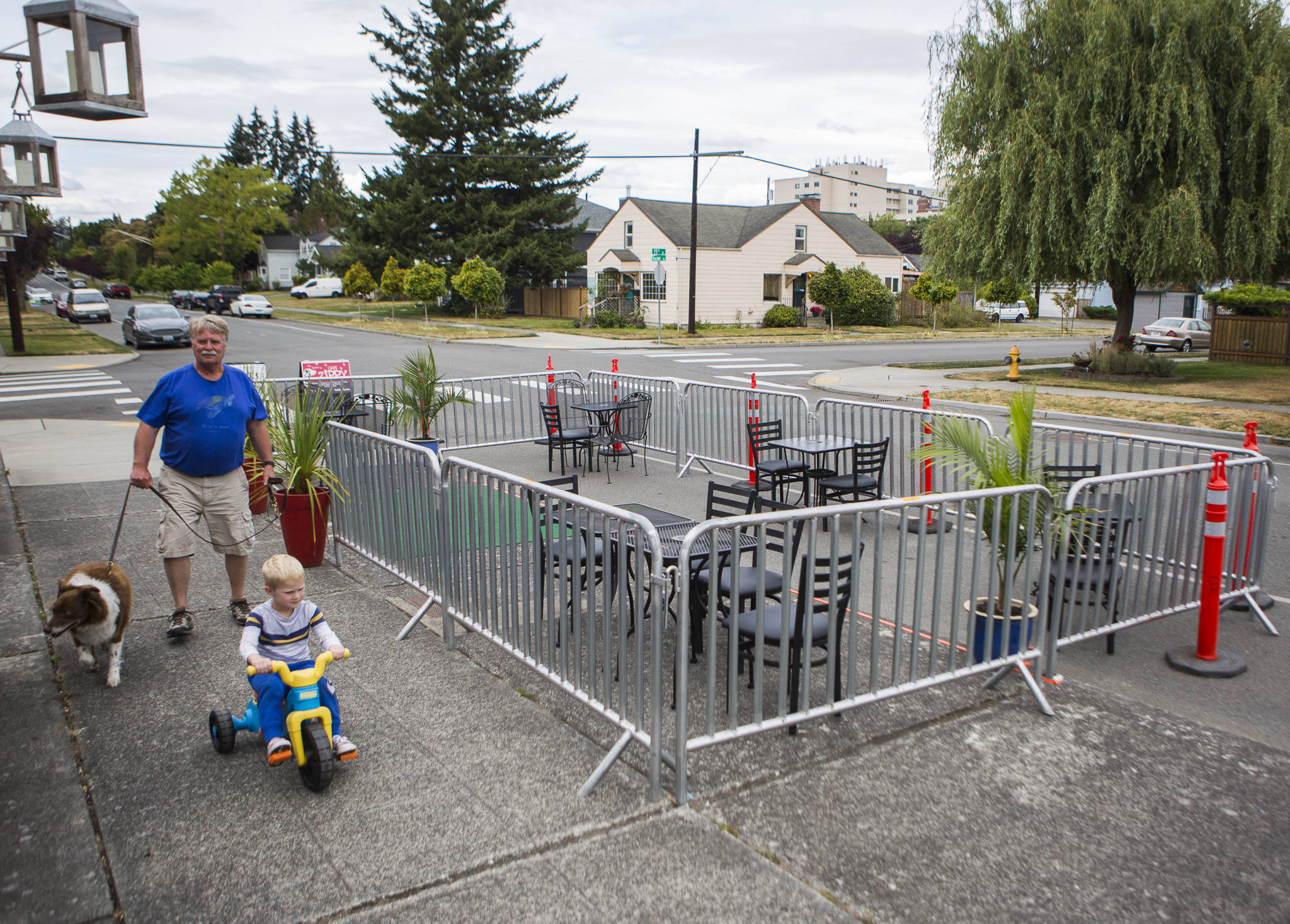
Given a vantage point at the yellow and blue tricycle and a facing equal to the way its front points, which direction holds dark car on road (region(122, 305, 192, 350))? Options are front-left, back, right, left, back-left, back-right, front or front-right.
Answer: back-left

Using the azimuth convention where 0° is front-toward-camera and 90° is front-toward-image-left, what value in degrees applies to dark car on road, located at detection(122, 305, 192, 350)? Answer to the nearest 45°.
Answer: approximately 315°

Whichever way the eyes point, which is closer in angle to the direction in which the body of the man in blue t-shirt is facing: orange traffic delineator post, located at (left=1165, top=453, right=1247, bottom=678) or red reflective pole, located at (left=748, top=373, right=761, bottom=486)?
the orange traffic delineator post

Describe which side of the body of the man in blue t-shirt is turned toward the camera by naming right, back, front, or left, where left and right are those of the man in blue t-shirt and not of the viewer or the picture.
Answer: front

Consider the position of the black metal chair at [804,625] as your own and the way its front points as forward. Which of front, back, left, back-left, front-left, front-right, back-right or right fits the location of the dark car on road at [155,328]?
front

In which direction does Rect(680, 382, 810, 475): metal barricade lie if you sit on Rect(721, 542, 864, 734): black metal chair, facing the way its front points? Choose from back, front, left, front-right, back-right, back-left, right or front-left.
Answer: front-right

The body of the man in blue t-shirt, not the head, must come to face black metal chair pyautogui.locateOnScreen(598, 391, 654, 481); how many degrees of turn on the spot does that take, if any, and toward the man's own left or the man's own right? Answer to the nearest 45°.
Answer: approximately 135° to the man's own left

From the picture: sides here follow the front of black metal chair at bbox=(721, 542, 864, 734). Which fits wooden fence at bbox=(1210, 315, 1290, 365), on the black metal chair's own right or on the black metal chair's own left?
on the black metal chair's own right

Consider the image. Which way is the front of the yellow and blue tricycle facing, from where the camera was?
facing the viewer and to the right of the viewer

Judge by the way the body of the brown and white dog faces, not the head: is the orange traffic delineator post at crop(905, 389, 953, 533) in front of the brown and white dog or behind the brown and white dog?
behind

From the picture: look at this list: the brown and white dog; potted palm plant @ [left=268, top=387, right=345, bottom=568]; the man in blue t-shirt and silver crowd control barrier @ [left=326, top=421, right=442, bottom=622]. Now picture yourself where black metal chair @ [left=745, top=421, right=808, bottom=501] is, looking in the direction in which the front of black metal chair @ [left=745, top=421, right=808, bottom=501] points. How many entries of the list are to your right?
4

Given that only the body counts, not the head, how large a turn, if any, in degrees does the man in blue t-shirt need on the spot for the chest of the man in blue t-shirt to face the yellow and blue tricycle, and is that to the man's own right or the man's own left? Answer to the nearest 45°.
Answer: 0° — they already face it

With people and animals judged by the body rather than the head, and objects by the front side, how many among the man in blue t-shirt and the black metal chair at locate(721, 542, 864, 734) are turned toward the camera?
1

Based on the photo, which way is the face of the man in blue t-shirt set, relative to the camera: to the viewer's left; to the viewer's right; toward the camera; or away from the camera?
toward the camera

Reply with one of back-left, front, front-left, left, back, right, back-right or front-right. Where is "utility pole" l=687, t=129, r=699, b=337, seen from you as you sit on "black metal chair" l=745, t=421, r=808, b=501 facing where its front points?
back-left
